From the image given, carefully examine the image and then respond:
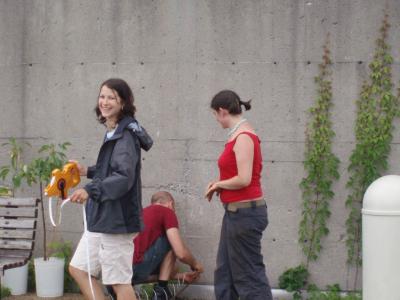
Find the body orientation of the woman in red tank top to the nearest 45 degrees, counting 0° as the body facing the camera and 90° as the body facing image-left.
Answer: approximately 90°

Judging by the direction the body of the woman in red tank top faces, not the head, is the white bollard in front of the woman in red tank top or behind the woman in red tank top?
behind

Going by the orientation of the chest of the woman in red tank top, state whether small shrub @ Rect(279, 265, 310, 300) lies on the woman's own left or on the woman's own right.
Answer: on the woman's own right

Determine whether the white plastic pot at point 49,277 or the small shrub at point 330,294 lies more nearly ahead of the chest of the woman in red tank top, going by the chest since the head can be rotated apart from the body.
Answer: the white plastic pot

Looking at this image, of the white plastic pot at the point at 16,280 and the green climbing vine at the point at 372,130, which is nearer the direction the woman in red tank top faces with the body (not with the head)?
the white plastic pot

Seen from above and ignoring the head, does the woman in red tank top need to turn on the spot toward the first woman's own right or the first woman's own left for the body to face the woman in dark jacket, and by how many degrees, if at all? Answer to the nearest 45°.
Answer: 0° — they already face them

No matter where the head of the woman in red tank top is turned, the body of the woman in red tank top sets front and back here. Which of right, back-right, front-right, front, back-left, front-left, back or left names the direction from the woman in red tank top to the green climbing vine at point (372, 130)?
back-right

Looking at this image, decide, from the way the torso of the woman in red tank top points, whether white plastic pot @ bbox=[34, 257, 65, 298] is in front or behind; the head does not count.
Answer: in front
